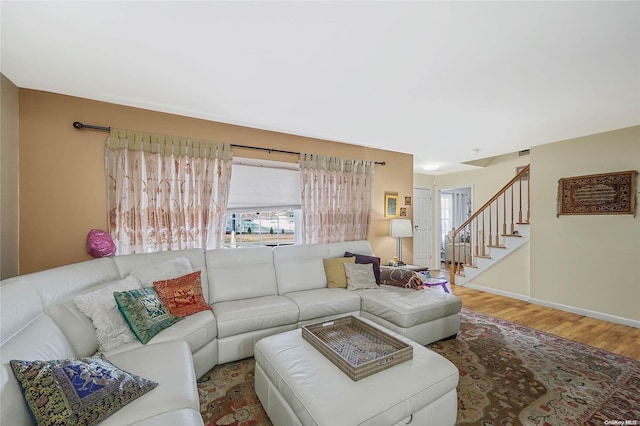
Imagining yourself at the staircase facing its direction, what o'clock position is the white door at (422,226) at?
The white door is roughly at 1 o'clock from the staircase.

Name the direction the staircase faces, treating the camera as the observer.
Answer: facing to the left of the viewer

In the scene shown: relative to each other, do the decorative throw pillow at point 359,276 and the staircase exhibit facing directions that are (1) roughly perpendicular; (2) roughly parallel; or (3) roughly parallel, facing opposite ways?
roughly perpendicular

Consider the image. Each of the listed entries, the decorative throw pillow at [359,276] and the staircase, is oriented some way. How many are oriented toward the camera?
1

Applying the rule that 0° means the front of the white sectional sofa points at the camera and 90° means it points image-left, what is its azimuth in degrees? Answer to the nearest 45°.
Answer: approximately 315°

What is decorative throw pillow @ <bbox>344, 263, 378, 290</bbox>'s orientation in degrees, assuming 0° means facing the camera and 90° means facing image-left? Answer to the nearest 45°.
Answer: approximately 0°
